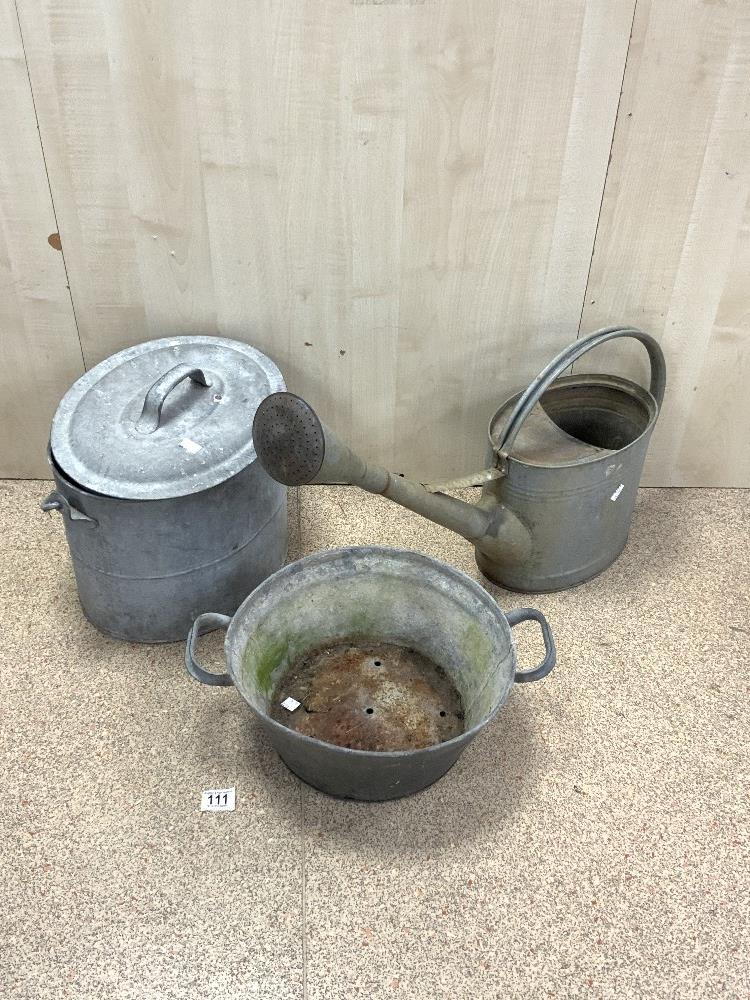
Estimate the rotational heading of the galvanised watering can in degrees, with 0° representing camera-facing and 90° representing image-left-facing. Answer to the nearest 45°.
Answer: approximately 45°

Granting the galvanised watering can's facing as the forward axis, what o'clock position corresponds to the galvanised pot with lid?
The galvanised pot with lid is roughly at 1 o'clock from the galvanised watering can.
